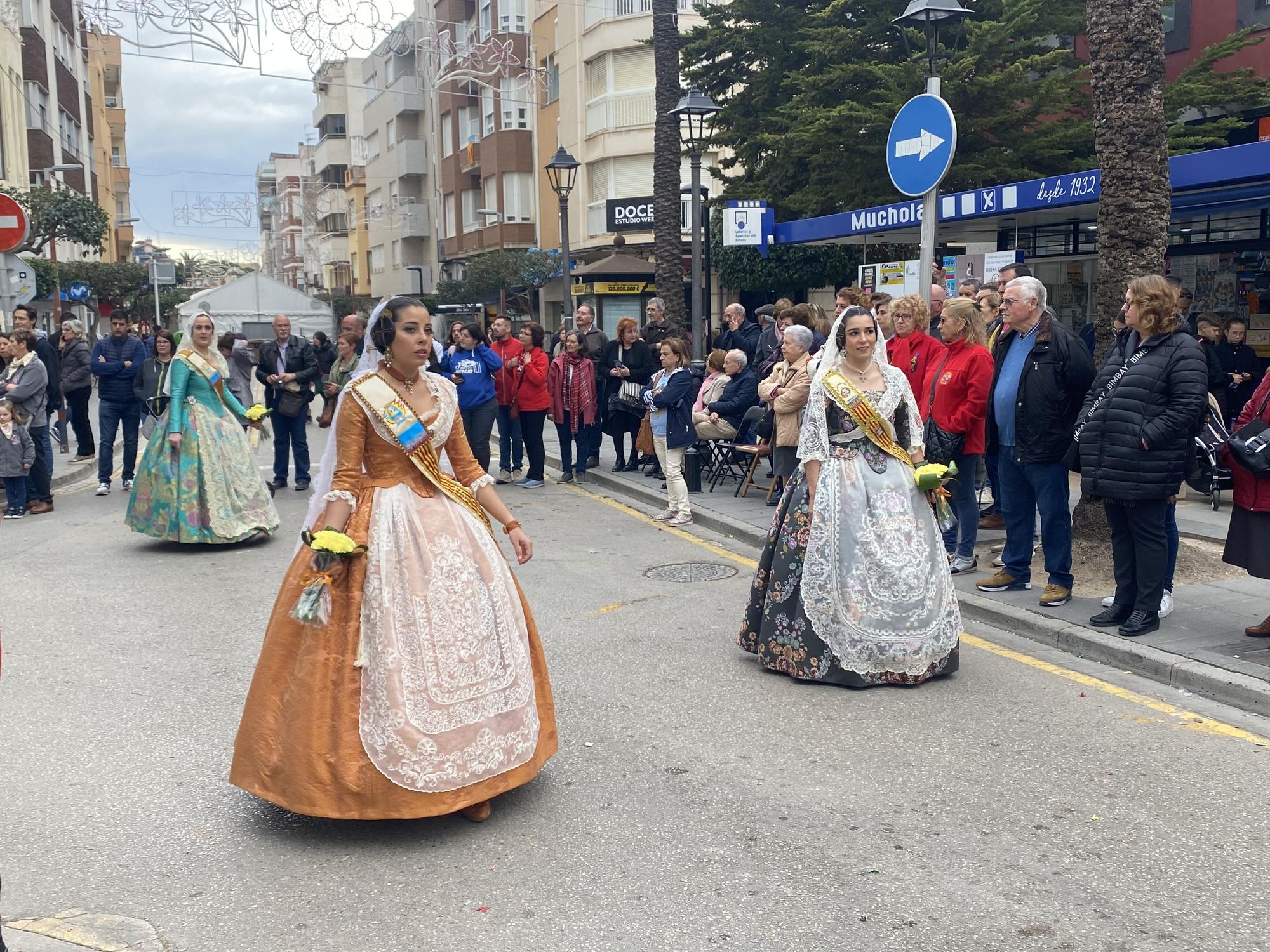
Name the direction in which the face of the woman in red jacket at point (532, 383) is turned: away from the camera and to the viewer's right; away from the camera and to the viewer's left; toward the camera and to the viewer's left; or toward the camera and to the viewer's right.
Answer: toward the camera and to the viewer's left

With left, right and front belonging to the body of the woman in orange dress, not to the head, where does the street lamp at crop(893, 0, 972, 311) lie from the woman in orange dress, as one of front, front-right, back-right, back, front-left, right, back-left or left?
left

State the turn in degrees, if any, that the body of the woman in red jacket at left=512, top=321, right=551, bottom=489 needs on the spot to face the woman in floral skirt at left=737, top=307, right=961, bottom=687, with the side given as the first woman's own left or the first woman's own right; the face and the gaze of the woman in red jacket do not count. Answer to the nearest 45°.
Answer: approximately 90° to the first woman's own left

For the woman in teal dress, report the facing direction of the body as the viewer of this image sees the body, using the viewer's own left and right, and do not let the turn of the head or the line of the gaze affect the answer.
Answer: facing the viewer and to the right of the viewer

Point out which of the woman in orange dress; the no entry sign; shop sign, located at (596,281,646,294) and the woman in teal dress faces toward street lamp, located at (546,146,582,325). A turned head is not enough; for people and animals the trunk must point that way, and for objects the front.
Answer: the shop sign

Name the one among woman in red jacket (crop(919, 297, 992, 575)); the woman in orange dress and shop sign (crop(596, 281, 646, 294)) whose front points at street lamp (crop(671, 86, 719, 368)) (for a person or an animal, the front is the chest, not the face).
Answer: the shop sign

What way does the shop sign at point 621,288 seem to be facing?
toward the camera

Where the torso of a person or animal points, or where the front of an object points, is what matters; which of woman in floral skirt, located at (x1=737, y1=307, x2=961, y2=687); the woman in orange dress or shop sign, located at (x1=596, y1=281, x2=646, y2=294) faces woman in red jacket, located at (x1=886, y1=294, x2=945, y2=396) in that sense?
the shop sign

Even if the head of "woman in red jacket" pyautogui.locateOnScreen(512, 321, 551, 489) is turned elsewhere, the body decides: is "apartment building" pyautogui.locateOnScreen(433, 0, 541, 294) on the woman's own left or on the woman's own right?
on the woman's own right

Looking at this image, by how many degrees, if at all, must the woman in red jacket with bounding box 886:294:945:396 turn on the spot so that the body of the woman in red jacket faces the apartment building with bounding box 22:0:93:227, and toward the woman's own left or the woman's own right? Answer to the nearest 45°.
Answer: approximately 90° to the woman's own right

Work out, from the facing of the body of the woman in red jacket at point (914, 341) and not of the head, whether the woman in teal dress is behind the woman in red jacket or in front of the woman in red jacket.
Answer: in front
